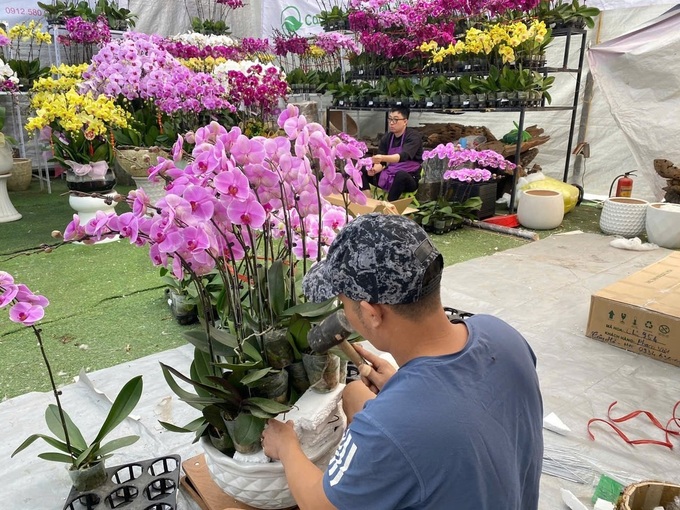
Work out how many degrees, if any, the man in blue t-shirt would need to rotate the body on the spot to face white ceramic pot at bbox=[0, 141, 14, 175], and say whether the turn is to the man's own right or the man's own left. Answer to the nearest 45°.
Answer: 0° — they already face it

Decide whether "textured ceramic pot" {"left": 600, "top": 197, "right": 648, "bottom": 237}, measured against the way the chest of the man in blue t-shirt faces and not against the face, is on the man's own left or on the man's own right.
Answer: on the man's own right

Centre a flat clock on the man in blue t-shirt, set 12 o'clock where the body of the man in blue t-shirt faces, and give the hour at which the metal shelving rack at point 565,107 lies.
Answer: The metal shelving rack is roughly at 2 o'clock from the man in blue t-shirt.

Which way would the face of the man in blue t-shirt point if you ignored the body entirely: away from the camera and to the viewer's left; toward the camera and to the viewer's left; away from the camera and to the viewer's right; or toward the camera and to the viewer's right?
away from the camera and to the viewer's left

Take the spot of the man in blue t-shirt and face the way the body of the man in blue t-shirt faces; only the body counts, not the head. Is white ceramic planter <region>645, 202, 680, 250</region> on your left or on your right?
on your right

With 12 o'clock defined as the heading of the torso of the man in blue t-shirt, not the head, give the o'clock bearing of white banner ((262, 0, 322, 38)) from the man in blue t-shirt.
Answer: The white banner is roughly at 1 o'clock from the man in blue t-shirt.

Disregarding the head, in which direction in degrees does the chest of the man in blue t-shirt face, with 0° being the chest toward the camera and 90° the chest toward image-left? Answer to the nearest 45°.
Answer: approximately 135°

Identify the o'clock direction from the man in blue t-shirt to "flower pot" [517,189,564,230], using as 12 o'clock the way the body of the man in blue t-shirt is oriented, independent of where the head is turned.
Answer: The flower pot is roughly at 2 o'clock from the man in blue t-shirt.

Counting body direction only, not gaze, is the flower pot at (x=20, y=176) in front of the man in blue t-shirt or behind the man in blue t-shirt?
in front

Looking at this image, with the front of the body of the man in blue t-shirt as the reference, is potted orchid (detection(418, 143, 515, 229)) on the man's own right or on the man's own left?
on the man's own right

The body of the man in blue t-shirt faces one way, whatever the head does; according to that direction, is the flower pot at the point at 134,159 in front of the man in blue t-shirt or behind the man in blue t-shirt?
in front

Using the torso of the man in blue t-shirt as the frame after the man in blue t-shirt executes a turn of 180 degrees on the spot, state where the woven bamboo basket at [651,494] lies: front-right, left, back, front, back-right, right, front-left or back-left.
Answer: left
